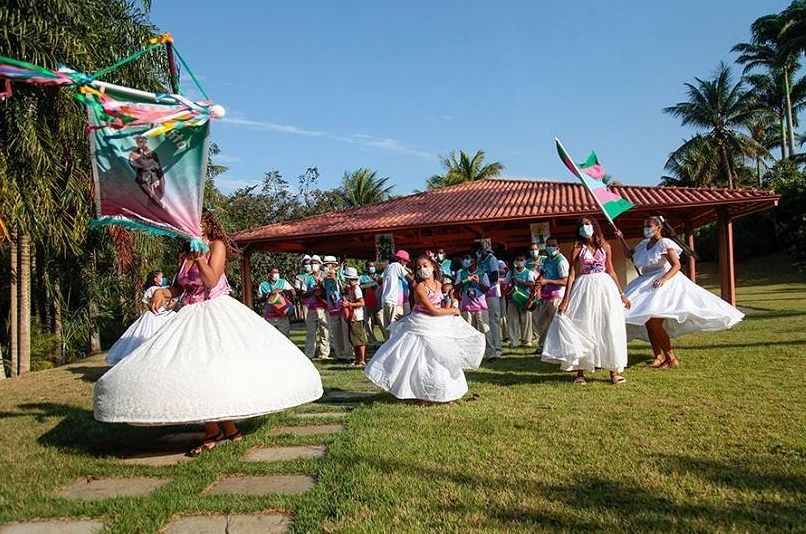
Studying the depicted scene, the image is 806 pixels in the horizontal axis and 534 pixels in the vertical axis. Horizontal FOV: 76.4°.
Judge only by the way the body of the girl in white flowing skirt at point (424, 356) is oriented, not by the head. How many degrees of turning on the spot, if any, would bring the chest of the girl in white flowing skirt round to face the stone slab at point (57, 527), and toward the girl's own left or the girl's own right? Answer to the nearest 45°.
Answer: approximately 90° to the girl's own right

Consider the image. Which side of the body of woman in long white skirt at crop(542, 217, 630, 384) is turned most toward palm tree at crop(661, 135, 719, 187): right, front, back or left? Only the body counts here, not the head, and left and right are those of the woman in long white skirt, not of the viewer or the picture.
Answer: back

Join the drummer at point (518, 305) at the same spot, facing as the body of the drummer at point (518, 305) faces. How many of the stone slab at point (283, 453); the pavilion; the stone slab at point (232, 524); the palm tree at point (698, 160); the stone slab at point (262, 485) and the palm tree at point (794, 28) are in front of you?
3

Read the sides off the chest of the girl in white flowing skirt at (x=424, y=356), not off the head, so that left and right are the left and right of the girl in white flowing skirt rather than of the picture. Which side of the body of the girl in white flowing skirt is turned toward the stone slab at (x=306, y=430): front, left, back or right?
right

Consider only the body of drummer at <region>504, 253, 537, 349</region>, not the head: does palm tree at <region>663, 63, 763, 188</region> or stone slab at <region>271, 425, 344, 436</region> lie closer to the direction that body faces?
the stone slab

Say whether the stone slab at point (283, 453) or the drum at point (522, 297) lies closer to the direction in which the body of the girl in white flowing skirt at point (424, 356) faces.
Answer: the stone slab

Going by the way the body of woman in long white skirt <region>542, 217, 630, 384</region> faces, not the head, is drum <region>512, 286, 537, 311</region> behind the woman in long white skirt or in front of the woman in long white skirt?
behind

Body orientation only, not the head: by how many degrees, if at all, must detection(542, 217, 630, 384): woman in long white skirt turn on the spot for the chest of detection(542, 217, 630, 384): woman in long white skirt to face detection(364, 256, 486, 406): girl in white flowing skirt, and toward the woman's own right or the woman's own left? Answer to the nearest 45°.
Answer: approximately 45° to the woman's own right

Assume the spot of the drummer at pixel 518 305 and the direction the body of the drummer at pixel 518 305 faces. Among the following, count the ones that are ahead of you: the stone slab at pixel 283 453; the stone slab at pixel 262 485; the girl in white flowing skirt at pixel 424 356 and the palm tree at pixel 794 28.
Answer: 3

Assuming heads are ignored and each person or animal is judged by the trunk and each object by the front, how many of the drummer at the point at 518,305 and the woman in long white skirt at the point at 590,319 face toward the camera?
2

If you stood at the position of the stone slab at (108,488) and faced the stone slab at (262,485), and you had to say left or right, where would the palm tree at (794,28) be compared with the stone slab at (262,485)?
left

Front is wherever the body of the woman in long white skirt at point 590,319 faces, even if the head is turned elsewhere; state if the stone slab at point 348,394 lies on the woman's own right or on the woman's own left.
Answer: on the woman's own right
